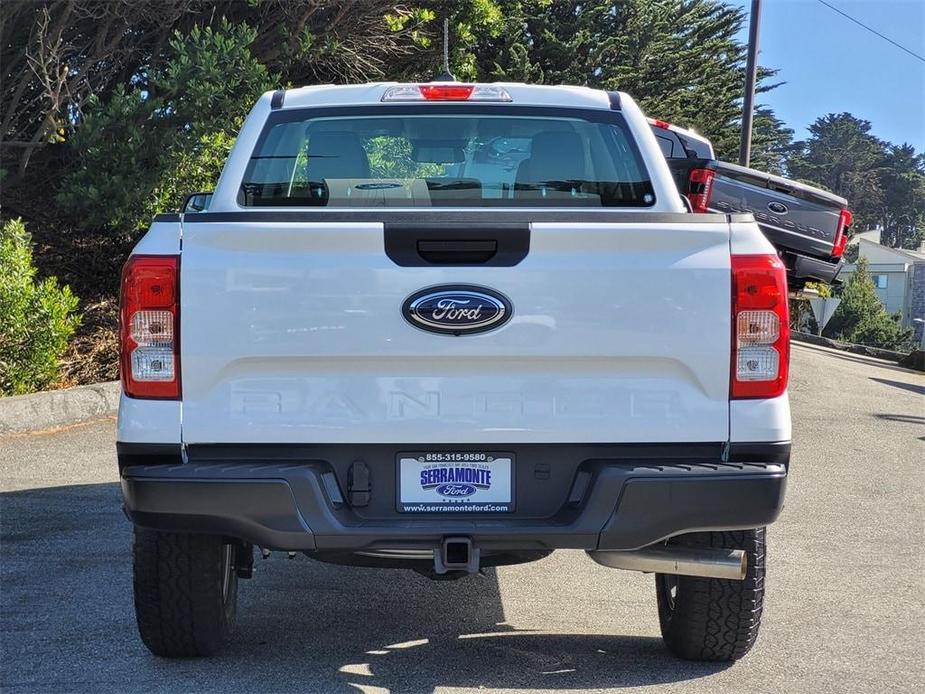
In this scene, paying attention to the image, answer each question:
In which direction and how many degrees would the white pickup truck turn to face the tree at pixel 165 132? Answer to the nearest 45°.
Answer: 0° — it already faces it

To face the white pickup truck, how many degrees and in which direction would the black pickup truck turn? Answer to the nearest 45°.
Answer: approximately 135° to its left

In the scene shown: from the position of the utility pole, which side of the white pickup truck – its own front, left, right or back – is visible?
front

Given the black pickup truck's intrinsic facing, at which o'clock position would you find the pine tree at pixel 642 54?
The pine tree is roughly at 1 o'clock from the black pickup truck.

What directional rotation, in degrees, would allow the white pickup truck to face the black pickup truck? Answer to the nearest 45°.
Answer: approximately 45° to its right

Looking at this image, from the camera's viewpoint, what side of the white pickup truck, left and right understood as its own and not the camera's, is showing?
back

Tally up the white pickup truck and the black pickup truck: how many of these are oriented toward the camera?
0

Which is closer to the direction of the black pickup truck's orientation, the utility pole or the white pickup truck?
the utility pole

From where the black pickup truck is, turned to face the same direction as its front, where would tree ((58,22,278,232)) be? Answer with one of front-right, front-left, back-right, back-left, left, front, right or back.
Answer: front-left

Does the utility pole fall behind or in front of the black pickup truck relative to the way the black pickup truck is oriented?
in front

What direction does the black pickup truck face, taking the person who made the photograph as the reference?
facing away from the viewer and to the left of the viewer
